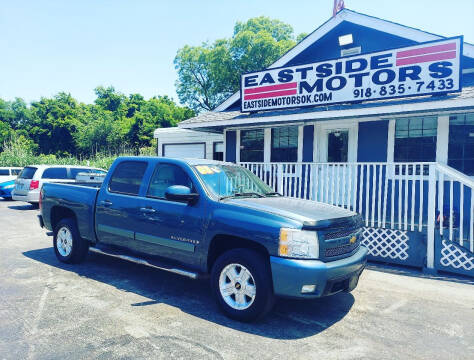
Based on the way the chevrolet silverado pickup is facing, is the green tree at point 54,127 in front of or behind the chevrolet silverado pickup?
behind

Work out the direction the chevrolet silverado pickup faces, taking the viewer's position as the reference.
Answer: facing the viewer and to the right of the viewer

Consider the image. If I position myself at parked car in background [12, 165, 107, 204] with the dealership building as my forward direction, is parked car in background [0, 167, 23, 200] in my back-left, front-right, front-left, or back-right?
back-left

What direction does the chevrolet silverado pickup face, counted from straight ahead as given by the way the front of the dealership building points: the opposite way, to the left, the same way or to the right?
to the left

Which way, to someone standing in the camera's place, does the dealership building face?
facing the viewer and to the left of the viewer

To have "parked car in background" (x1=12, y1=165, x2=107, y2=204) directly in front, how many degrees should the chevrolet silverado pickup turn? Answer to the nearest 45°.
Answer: approximately 180°

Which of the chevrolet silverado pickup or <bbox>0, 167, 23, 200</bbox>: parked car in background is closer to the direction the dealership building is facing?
the chevrolet silverado pickup

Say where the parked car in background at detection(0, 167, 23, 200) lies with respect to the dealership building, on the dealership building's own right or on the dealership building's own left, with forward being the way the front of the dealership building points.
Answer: on the dealership building's own right

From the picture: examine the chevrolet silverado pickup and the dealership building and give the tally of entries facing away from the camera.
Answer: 0
